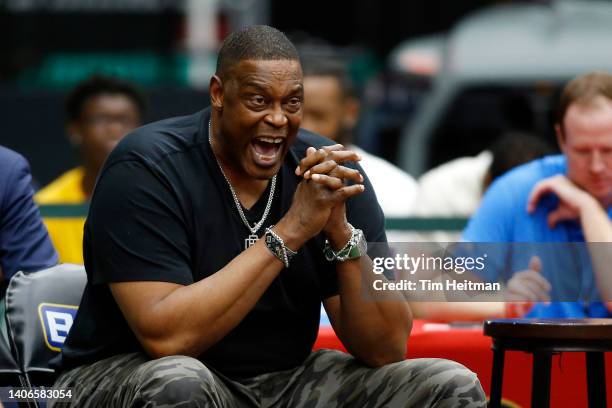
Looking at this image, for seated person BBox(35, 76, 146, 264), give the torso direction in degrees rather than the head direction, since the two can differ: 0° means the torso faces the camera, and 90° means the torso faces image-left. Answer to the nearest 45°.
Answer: approximately 315°

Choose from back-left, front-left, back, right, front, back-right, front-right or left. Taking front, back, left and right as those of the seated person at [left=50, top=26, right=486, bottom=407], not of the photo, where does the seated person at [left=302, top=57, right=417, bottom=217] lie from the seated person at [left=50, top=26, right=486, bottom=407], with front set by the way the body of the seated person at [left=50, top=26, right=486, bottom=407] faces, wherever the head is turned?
back-left
